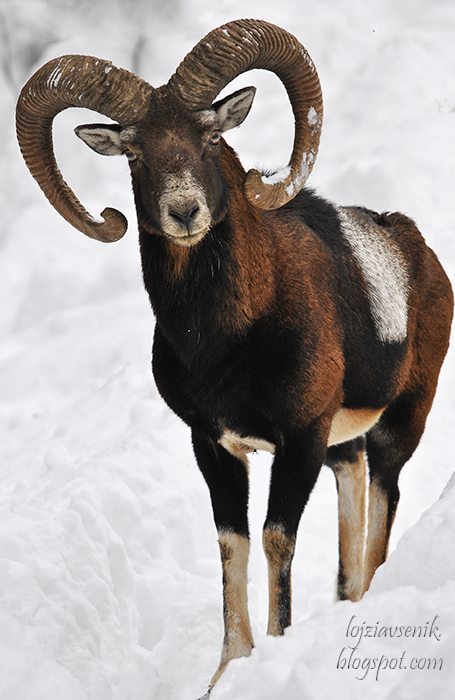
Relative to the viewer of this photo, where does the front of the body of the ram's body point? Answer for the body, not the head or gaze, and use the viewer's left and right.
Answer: facing the viewer and to the left of the viewer
